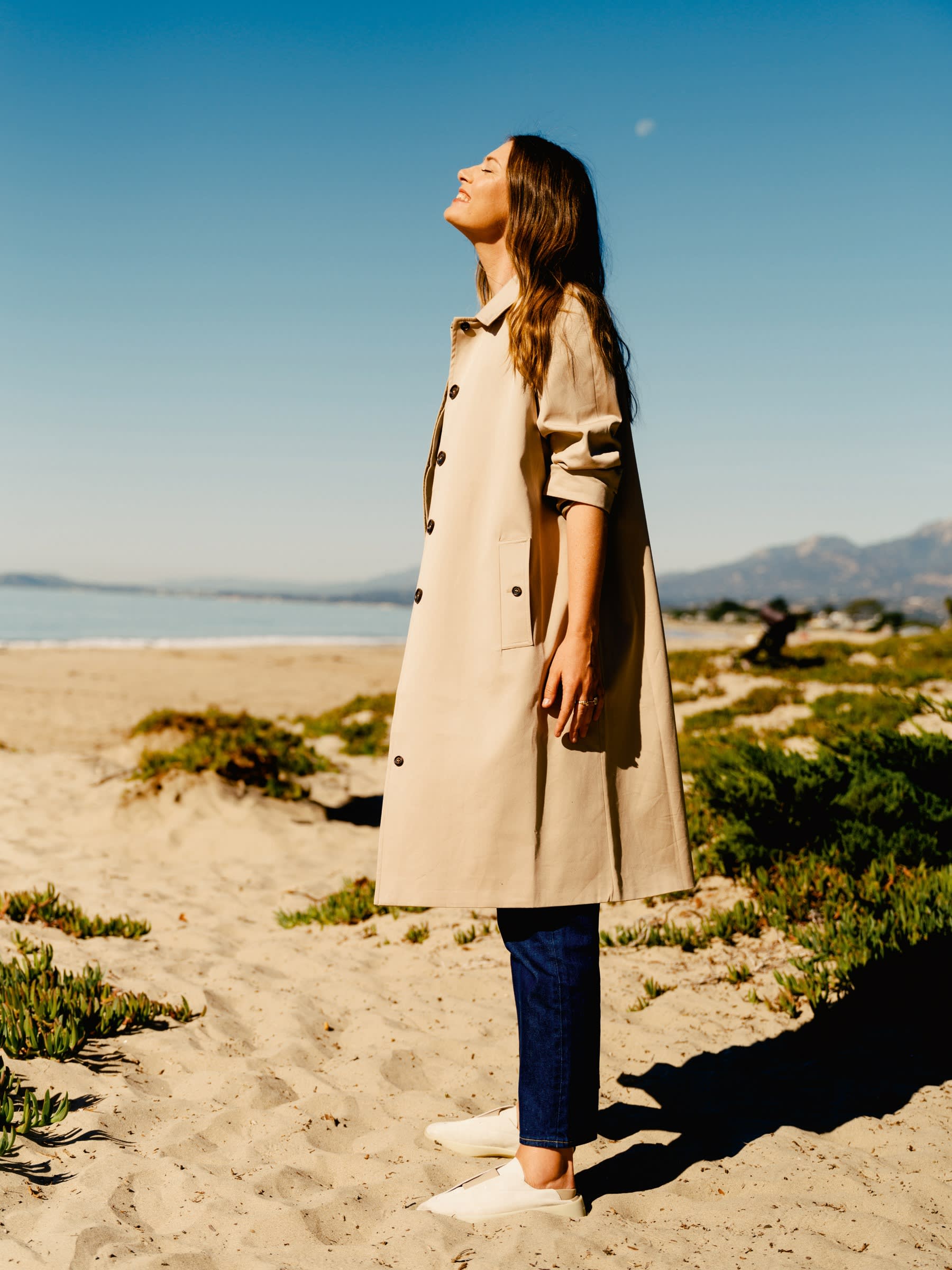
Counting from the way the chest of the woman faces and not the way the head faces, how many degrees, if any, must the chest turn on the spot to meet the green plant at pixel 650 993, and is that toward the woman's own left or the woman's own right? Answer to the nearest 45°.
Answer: approximately 90° to the woman's own right

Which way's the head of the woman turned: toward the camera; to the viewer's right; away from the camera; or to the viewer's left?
to the viewer's left

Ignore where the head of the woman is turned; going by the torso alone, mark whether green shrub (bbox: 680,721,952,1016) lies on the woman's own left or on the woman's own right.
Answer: on the woman's own right

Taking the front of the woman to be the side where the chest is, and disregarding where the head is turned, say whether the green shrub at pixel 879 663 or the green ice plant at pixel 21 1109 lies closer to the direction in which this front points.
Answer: the green ice plant

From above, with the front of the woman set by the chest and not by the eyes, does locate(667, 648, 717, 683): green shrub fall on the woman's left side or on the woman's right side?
on the woman's right side

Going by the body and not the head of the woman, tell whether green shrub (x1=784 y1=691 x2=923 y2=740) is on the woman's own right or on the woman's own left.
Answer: on the woman's own right

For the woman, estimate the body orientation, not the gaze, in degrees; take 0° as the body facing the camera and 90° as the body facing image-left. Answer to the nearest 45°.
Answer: approximately 90°

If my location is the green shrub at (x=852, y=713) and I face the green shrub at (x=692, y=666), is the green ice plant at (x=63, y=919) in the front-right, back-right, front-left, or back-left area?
back-left

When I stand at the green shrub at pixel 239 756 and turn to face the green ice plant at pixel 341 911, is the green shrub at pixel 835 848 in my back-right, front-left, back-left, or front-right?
front-left

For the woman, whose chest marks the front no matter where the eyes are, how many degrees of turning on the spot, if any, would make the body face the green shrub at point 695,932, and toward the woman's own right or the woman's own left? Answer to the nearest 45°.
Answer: approximately 90° to the woman's own right
